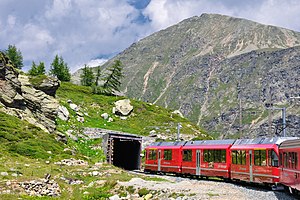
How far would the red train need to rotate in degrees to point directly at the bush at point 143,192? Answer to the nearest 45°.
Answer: approximately 90° to its left

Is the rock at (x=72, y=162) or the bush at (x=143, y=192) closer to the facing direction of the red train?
the rock

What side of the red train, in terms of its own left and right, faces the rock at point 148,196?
left

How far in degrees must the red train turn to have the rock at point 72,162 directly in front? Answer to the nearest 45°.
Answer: approximately 45° to its left

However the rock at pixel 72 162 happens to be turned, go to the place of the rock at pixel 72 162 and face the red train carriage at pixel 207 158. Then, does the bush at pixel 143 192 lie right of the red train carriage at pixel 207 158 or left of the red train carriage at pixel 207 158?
right
